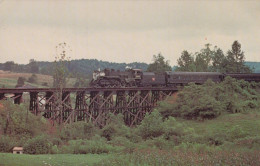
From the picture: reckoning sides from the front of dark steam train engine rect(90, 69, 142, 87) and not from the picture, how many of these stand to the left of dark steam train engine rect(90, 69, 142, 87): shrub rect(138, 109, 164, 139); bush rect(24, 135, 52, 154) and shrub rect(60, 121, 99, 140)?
3

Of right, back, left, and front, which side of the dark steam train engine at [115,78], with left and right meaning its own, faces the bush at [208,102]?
back

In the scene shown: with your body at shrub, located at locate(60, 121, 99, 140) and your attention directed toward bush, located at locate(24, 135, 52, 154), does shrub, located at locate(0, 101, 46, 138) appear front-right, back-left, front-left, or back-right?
front-right

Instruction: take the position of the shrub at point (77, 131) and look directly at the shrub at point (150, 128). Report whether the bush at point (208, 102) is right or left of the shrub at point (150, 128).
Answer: left

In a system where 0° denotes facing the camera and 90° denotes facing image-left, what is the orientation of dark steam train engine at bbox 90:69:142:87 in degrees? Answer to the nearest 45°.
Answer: approximately 90°

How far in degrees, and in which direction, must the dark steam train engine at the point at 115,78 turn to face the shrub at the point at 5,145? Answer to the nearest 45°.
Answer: approximately 90° to its left

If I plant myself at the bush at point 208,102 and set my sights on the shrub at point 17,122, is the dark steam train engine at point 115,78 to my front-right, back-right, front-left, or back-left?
front-right

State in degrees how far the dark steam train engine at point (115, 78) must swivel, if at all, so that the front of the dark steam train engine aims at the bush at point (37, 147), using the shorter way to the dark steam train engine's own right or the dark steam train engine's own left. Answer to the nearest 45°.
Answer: approximately 90° to the dark steam train engine's own left

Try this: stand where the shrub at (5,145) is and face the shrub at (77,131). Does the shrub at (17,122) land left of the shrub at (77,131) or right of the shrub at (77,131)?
left

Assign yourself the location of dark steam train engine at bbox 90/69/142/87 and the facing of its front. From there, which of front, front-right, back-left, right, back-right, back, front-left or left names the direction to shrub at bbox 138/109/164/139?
left

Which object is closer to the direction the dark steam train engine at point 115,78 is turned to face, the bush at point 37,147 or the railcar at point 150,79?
the bush

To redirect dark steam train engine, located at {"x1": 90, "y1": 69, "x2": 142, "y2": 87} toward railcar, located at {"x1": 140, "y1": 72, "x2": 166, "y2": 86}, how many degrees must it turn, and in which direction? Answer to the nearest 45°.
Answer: approximately 135° to its right
